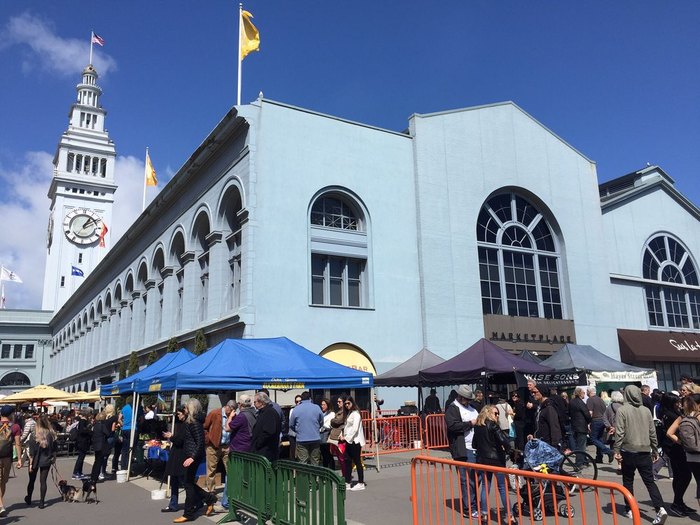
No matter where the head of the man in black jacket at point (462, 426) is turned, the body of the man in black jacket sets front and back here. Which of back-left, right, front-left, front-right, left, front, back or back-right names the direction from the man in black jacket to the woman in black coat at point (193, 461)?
back-right

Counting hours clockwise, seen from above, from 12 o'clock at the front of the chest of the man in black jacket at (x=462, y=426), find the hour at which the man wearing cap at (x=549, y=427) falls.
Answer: The man wearing cap is roughly at 9 o'clock from the man in black jacket.

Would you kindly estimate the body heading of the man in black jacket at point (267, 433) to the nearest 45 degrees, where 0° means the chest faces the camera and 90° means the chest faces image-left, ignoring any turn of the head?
approximately 90°

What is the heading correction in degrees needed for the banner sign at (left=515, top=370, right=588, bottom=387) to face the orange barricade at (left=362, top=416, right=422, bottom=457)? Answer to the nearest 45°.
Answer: approximately 90° to its right

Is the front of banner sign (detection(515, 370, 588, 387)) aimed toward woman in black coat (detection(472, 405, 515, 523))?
yes

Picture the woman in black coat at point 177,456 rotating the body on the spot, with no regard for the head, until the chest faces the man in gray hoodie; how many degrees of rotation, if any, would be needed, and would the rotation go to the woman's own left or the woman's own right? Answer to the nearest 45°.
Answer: approximately 135° to the woman's own left

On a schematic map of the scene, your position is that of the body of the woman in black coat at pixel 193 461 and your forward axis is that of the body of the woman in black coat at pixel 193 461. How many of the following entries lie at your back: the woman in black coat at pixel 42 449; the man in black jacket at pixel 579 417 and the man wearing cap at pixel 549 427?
2
